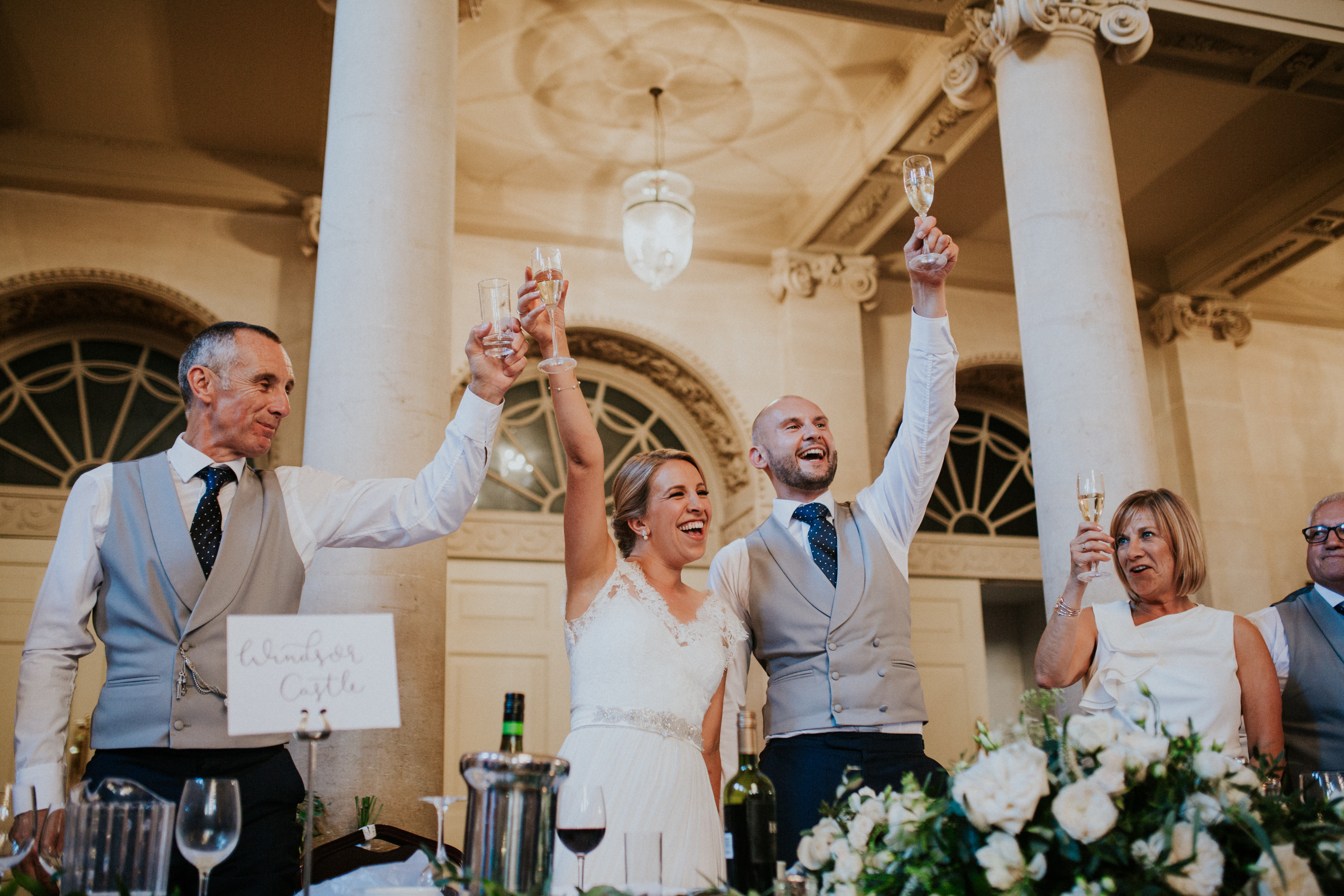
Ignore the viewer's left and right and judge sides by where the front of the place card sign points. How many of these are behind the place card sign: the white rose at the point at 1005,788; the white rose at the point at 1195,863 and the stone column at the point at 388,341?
1

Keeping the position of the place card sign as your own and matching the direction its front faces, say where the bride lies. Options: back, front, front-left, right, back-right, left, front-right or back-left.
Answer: back-left

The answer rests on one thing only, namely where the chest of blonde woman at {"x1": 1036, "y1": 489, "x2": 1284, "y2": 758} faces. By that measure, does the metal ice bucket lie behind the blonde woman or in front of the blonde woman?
in front

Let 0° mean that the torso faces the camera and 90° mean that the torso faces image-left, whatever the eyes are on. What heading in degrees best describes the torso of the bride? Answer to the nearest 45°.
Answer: approximately 315°

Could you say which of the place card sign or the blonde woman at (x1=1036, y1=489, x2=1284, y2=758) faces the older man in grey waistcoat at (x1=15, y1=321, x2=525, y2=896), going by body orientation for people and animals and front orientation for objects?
the blonde woman

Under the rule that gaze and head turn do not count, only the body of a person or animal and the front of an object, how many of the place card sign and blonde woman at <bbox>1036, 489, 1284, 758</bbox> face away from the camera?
0

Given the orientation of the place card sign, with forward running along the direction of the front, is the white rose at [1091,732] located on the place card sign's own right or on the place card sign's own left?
on the place card sign's own left

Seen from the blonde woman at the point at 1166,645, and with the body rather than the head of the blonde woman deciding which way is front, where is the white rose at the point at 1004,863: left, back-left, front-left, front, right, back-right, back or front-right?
front-left

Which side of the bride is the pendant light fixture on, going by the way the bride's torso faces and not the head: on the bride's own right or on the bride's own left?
on the bride's own left

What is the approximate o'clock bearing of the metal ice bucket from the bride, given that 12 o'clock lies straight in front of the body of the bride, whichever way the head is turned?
The metal ice bucket is roughly at 2 o'clock from the bride.
